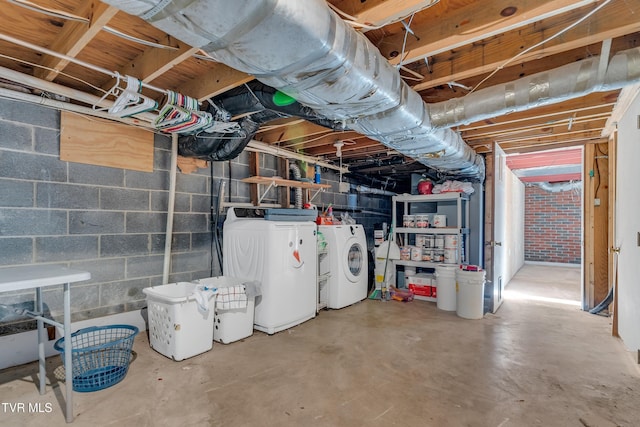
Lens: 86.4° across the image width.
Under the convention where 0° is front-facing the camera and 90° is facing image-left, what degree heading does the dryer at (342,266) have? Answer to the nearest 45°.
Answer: approximately 315°

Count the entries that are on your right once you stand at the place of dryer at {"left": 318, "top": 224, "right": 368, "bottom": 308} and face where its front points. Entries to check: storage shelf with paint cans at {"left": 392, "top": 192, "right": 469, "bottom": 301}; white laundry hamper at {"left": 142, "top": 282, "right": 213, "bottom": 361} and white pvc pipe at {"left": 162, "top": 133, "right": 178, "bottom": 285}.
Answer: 2

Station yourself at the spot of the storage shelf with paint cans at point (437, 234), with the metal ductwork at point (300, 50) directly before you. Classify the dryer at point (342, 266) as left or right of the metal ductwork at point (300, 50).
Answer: right

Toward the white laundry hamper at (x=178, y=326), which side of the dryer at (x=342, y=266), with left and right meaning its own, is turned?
right

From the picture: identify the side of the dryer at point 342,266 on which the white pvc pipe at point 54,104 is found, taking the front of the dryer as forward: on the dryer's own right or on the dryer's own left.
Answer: on the dryer's own right

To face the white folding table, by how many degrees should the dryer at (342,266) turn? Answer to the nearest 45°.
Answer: approximately 90° to its right

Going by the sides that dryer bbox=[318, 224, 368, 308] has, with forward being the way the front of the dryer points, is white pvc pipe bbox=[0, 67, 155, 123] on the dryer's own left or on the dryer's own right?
on the dryer's own right

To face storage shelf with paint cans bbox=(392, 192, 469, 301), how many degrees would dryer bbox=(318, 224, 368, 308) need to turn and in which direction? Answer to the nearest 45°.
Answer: approximately 90° to its left

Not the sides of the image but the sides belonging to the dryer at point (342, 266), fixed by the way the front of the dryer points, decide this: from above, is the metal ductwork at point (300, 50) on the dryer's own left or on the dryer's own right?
on the dryer's own right

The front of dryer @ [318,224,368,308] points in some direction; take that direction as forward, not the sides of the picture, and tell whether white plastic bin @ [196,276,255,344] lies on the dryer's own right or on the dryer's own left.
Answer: on the dryer's own right

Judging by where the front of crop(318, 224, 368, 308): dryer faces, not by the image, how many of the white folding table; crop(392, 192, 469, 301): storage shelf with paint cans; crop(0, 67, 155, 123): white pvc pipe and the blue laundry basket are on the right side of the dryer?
3
